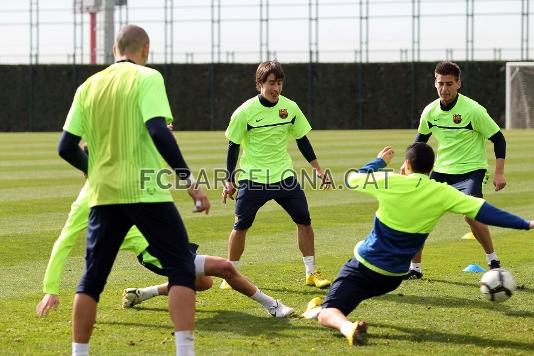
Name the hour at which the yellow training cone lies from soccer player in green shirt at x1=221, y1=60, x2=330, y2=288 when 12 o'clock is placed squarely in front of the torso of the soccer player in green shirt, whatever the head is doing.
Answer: The yellow training cone is roughly at 7 o'clock from the soccer player in green shirt.

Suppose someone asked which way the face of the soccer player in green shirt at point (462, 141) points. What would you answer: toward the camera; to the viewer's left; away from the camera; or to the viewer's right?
toward the camera

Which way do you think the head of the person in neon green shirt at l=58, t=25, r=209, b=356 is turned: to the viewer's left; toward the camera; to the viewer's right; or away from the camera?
away from the camera

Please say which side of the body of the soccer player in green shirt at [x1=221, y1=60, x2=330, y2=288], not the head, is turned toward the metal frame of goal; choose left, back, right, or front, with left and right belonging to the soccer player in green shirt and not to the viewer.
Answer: back

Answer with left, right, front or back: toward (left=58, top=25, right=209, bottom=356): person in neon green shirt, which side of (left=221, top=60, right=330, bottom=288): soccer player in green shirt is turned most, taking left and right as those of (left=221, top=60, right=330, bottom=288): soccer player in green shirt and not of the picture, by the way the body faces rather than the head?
front

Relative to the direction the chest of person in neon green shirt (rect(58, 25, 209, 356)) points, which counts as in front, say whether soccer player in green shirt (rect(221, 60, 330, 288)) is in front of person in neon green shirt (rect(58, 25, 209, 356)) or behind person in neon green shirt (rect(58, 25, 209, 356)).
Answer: in front

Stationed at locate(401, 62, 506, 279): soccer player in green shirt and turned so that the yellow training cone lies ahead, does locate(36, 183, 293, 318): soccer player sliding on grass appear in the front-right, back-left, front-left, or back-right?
back-left

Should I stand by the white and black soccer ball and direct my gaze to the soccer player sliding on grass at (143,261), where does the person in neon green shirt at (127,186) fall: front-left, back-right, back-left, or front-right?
front-left

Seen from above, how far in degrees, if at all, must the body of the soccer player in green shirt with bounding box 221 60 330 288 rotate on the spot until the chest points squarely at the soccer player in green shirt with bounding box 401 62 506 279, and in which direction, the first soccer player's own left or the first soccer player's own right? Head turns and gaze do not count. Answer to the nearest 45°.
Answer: approximately 90° to the first soccer player's own left

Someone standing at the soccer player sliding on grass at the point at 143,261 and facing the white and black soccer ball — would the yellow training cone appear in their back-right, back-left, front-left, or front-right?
front-left

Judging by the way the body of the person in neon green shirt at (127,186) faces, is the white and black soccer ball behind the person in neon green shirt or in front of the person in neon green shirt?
in front

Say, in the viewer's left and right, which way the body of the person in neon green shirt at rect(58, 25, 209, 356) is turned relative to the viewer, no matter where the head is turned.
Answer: facing away from the viewer and to the right of the viewer

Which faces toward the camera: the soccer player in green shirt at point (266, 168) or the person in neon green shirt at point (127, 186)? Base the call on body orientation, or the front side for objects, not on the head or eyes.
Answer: the soccer player in green shirt at point (266, 168)

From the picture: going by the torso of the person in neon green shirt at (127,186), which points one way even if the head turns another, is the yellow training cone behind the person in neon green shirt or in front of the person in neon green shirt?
in front

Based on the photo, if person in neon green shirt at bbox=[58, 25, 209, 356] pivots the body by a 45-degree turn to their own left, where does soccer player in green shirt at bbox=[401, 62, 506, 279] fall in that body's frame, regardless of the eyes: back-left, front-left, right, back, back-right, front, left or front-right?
front-right

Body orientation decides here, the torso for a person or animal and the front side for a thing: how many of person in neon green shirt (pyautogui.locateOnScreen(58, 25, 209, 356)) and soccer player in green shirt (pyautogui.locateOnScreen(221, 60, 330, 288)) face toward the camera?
1

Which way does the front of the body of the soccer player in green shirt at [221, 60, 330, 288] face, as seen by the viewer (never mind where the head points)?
toward the camera

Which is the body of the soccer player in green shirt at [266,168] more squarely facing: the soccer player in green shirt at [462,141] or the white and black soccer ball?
the white and black soccer ball
